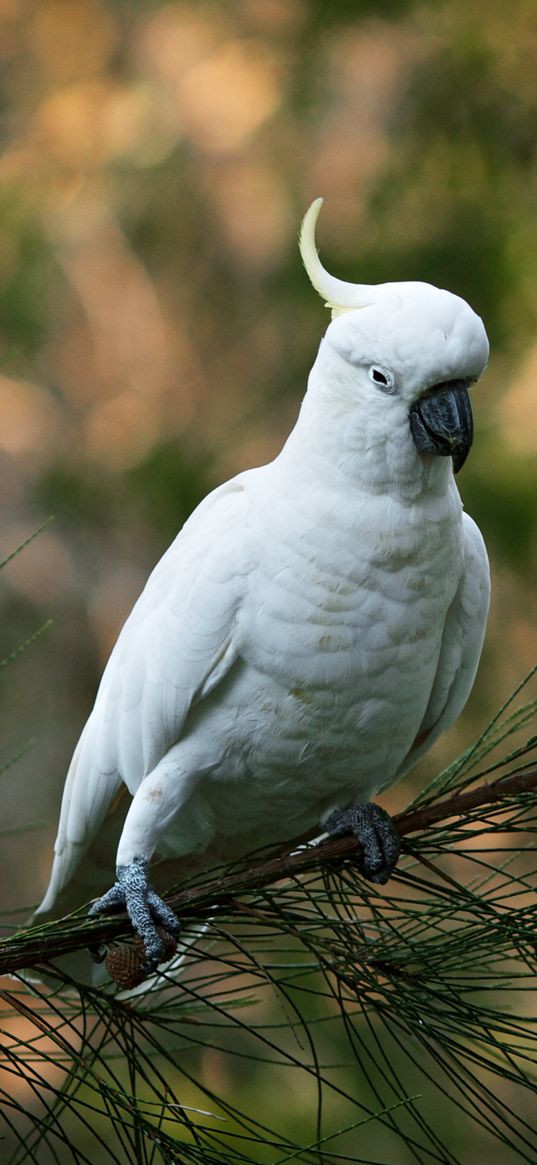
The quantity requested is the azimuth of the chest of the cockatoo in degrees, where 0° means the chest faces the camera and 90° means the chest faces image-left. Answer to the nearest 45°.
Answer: approximately 315°
